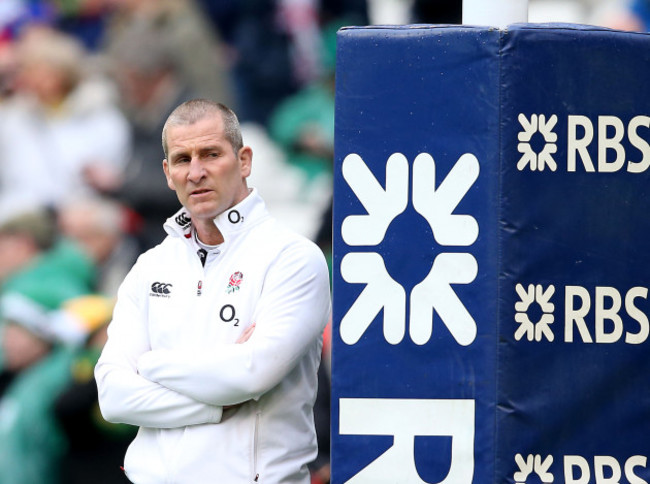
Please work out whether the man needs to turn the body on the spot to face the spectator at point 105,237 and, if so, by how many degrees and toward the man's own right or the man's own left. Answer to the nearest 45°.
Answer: approximately 135° to the man's own right

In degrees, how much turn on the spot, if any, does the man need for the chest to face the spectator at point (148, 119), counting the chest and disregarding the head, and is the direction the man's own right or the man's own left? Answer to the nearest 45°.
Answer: approximately 135° to the man's own right

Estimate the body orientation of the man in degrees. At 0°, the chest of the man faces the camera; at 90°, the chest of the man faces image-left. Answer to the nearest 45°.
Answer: approximately 45°

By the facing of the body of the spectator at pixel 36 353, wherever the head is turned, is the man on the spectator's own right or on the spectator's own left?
on the spectator's own left

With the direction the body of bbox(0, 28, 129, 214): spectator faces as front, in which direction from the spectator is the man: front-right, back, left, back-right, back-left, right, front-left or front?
front-left

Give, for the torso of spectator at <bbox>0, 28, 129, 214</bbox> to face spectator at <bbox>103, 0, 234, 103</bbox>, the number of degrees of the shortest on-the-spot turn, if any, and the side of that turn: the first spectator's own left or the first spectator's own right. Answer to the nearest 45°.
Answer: approximately 90° to the first spectator's own left
